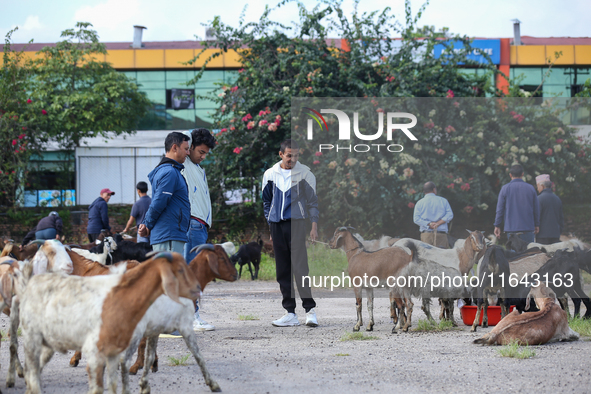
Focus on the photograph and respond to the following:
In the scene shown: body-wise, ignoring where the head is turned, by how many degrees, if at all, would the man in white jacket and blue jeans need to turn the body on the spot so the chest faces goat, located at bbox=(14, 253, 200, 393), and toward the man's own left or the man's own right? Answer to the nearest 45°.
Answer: approximately 45° to the man's own right

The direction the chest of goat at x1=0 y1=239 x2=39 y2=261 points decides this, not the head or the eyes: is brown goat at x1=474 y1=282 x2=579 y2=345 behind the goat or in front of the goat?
behind

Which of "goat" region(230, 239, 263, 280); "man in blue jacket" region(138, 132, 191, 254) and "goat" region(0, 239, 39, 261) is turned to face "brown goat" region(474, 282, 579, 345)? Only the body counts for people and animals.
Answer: the man in blue jacket

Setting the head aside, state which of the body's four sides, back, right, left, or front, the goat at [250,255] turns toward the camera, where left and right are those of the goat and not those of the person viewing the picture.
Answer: left

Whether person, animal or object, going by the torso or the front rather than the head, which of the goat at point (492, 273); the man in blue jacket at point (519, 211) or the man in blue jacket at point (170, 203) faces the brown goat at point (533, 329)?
the man in blue jacket at point (170, 203)

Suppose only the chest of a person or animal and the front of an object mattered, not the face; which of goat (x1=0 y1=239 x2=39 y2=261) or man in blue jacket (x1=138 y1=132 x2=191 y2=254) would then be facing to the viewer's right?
the man in blue jacket

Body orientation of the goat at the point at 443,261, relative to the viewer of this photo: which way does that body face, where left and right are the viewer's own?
facing to the right of the viewer

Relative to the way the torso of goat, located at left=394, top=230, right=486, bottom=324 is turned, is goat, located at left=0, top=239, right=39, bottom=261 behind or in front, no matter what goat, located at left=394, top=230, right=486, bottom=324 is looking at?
behind

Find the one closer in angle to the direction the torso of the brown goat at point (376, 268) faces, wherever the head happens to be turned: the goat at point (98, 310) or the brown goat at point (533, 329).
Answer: the goat

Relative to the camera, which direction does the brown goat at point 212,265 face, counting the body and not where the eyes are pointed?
to the viewer's right

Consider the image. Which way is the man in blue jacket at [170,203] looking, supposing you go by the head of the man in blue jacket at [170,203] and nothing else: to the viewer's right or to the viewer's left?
to the viewer's right

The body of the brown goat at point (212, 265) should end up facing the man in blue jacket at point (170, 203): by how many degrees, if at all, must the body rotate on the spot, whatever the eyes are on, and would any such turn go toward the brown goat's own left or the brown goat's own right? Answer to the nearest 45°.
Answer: approximately 90° to the brown goat's own left

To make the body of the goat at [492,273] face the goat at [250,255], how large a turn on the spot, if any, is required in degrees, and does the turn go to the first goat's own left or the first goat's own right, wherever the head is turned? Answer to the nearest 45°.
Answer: approximately 45° to the first goat's own left

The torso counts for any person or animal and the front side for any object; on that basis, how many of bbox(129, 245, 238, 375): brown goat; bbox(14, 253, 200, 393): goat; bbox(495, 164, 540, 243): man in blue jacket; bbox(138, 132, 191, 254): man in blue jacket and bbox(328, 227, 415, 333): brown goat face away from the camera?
1

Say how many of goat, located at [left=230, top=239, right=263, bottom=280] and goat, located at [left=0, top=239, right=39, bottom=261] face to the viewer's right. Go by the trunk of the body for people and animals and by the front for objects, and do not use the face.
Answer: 0
